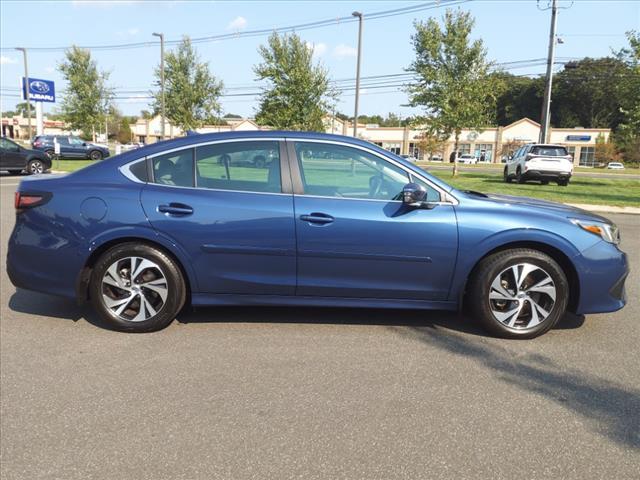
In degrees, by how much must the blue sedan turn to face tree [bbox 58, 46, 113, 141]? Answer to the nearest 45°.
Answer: approximately 135° to its left

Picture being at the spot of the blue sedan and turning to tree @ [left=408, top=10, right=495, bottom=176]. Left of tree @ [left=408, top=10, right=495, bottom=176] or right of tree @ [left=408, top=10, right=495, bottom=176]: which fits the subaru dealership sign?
left

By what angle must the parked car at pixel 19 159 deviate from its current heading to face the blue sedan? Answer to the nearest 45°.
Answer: approximately 90° to its right

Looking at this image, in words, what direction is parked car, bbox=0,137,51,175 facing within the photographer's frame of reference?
facing to the right of the viewer

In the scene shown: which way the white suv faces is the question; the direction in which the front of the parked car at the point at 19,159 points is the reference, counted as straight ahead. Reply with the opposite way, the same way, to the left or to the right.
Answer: to the left

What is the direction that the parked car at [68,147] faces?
to the viewer's right

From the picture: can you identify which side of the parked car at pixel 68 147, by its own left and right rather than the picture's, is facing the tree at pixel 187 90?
front

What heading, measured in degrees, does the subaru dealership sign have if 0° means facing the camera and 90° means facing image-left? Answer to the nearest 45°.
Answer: approximately 315°

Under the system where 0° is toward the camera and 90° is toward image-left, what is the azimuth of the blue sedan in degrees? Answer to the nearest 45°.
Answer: approximately 270°

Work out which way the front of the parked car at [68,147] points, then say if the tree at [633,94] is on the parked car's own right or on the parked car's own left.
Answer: on the parked car's own right

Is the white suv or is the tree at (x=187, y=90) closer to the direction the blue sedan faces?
the white suv
